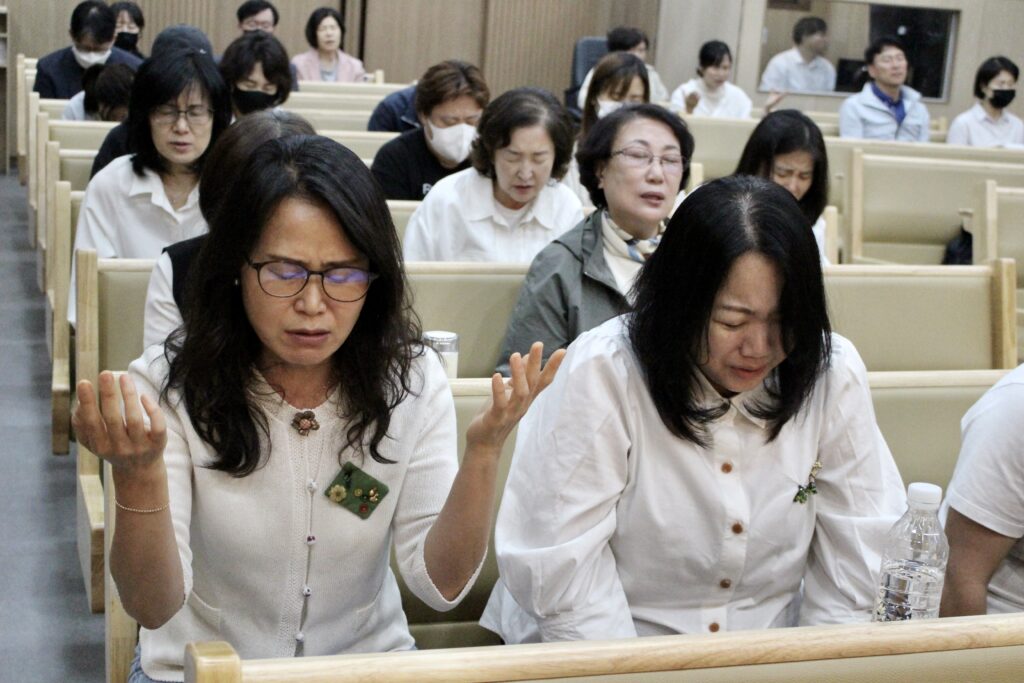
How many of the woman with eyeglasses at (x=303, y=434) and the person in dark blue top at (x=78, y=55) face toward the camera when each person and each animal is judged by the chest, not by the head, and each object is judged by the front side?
2

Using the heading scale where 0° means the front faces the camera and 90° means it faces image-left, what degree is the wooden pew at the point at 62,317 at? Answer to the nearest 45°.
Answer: approximately 0°

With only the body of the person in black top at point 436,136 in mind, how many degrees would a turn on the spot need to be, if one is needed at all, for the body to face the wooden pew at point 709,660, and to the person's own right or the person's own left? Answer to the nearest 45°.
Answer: approximately 45° to the person's own right

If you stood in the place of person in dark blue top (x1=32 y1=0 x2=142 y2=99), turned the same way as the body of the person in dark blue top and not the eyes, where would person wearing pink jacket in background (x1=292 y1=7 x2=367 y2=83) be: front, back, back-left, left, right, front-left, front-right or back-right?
back-left

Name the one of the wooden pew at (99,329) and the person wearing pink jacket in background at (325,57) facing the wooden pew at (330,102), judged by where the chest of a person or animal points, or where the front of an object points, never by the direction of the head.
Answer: the person wearing pink jacket in background
